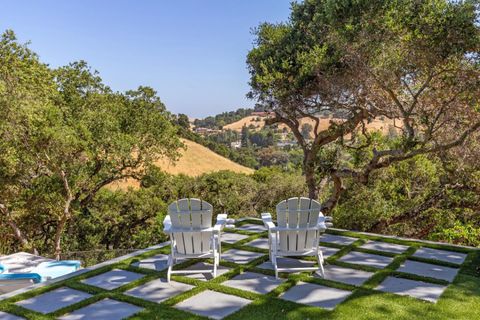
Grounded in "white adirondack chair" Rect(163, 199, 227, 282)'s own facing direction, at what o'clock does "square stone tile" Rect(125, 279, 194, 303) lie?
The square stone tile is roughly at 7 o'clock from the white adirondack chair.

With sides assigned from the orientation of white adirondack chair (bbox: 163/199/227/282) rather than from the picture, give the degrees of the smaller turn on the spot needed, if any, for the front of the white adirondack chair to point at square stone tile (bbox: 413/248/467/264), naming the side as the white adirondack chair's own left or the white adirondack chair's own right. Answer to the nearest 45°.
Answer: approximately 90° to the white adirondack chair's own right

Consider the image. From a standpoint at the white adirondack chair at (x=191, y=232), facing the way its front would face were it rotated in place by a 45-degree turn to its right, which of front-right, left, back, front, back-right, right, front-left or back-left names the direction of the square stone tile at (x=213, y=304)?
back-right

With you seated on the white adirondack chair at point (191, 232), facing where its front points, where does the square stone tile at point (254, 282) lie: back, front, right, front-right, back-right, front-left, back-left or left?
back-right

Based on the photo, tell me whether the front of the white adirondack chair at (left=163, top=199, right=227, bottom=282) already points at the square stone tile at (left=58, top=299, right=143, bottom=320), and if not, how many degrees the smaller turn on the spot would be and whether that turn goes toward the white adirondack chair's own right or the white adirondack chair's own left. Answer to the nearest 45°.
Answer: approximately 135° to the white adirondack chair's own left

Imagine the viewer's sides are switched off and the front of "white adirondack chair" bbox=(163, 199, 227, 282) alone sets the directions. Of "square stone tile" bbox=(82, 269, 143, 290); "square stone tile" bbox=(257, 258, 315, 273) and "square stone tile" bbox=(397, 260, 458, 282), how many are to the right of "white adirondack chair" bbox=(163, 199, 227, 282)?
2

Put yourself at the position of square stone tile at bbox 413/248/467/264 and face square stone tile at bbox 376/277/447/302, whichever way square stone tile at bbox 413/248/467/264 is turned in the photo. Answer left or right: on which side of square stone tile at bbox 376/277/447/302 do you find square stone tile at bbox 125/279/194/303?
right

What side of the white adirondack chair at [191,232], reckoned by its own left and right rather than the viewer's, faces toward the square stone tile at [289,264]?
right

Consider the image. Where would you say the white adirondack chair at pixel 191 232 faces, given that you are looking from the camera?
facing away from the viewer

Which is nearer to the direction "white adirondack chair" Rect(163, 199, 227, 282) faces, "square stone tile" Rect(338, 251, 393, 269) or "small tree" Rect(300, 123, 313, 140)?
the small tree

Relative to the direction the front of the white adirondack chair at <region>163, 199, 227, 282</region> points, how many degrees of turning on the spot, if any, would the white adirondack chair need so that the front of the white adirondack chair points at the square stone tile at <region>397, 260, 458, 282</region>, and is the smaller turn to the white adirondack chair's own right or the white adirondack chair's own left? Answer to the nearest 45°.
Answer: approximately 90° to the white adirondack chair's own right
